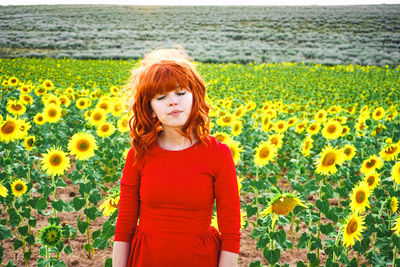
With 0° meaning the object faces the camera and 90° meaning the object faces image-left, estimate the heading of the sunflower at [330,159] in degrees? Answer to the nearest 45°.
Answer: approximately 0°

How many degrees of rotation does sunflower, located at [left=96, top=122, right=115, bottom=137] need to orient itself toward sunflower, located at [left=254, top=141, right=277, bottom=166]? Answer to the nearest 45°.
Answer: approximately 45° to its left

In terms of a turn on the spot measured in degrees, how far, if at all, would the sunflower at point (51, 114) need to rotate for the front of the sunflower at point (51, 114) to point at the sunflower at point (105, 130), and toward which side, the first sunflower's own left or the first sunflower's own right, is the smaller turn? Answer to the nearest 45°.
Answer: approximately 45° to the first sunflower's own left

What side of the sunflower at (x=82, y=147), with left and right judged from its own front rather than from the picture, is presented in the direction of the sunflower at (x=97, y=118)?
back

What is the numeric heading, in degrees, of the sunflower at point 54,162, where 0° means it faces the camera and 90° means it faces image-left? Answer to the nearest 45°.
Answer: approximately 0°

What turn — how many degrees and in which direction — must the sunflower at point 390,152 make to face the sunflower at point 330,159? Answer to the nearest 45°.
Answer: approximately 45° to its right

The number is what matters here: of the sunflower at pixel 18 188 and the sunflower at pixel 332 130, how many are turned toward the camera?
2

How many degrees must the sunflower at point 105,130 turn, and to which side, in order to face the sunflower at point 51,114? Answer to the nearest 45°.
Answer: approximately 135° to its right
